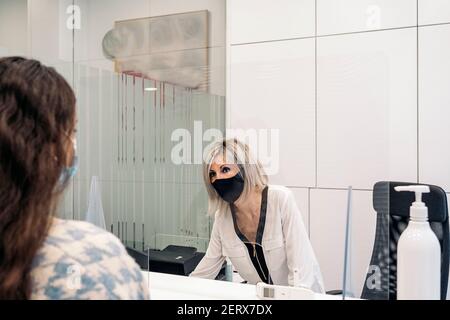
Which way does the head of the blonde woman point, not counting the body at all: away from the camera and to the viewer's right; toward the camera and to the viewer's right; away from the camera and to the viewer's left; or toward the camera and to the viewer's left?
toward the camera and to the viewer's left

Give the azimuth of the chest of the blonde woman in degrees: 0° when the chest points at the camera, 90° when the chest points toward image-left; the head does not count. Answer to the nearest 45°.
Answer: approximately 45°
